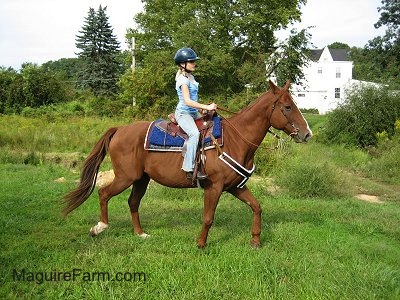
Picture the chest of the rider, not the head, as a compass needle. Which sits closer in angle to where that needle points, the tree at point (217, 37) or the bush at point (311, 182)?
the bush

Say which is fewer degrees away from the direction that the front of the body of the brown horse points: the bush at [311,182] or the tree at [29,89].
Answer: the bush

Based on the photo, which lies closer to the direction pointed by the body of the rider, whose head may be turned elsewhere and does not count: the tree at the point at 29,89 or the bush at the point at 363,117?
the bush

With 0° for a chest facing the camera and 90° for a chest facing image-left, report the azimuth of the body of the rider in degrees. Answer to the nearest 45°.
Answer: approximately 270°

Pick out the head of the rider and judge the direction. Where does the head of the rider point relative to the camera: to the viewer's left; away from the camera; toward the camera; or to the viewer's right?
to the viewer's right

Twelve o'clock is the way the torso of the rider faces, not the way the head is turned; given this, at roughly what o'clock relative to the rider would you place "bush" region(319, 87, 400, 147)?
The bush is roughly at 10 o'clock from the rider.

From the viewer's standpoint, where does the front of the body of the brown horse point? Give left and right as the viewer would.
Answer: facing to the right of the viewer

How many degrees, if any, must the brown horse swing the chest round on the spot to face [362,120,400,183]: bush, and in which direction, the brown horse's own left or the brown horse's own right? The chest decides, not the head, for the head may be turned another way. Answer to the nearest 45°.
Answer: approximately 45° to the brown horse's own left
